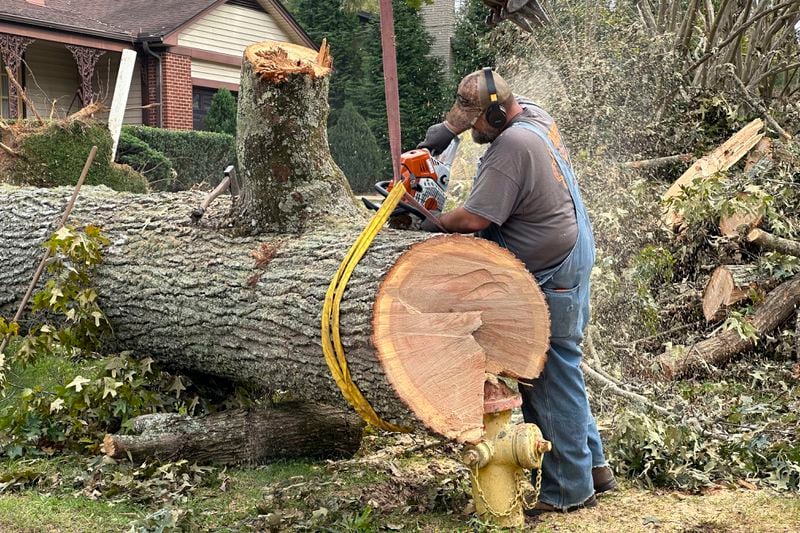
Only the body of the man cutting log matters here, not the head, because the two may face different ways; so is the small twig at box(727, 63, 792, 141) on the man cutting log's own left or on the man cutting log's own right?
on the man cutting log's own right

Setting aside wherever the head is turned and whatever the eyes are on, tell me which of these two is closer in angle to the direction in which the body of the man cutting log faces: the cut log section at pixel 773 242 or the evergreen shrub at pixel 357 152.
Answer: the evergreen shrub

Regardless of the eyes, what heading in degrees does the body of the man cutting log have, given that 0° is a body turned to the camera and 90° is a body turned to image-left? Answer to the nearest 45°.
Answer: approximately 90°

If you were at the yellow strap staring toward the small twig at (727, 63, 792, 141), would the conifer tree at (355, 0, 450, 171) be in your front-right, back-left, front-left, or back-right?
front-left

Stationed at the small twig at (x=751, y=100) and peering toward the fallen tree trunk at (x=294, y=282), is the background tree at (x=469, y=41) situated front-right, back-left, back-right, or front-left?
back-right

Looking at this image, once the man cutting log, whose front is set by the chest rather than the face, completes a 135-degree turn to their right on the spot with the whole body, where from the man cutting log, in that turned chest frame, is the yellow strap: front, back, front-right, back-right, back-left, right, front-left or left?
back

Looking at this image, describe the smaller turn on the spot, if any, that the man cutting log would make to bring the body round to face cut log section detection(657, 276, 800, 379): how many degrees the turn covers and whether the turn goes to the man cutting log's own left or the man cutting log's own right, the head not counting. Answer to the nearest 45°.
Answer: approximately 135° to the man cutting log's own right

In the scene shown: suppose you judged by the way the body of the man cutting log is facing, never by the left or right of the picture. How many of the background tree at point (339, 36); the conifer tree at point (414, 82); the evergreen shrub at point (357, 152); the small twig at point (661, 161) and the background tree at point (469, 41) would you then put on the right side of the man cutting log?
5

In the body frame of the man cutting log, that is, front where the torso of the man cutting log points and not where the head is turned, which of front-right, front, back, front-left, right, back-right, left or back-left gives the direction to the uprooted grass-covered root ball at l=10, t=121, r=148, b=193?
front-right

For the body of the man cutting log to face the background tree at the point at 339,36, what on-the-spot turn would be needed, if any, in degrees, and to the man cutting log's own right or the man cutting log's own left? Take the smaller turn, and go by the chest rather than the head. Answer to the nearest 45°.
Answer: approximately 90° to the man cutting log's own right
